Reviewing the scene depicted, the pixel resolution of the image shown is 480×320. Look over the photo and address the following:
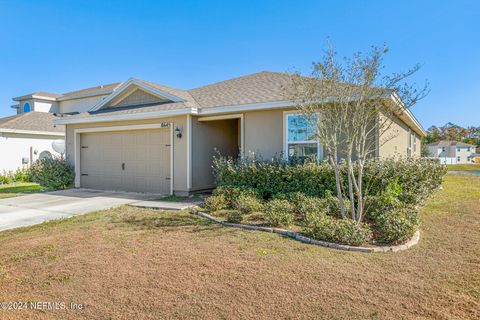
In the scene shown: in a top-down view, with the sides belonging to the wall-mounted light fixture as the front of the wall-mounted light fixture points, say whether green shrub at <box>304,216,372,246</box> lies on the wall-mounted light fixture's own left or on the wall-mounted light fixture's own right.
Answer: on the wall-mounted light fixture's own left

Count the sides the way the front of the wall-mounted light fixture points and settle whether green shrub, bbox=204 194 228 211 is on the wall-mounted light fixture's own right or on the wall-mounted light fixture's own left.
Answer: on the wall-mounted light fixture's own left

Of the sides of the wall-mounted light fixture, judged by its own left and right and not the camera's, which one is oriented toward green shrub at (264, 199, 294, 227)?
left

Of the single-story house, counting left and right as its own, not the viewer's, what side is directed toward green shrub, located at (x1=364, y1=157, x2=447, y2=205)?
left

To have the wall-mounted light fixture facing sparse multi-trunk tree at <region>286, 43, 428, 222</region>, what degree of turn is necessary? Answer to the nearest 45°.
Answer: approximately 90° to its left

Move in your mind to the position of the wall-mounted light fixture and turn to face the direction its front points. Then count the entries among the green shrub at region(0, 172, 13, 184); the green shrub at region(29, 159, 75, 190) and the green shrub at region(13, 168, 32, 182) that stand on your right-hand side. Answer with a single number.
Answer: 3
